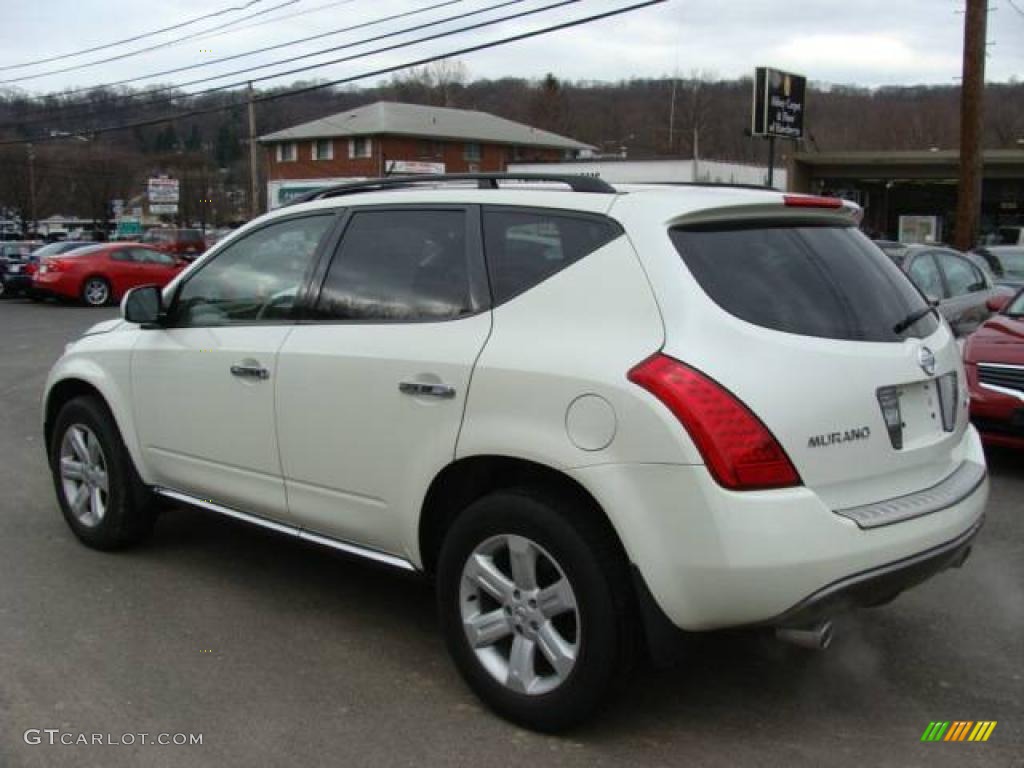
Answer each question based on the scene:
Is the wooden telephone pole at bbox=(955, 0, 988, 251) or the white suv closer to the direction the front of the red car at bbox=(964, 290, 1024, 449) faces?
the white suv

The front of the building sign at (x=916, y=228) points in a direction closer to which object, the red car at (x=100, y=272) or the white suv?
the white suv

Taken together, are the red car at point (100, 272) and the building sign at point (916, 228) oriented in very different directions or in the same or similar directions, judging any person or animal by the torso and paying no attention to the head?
very different directions

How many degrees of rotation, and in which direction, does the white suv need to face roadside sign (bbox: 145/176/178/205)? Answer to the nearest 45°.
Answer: approximately 45° to its right

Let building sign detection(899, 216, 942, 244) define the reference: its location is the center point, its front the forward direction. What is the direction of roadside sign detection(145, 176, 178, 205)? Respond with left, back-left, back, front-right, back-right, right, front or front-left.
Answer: right

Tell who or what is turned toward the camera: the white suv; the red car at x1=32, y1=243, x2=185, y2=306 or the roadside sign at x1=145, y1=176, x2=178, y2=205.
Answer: the roadside sign

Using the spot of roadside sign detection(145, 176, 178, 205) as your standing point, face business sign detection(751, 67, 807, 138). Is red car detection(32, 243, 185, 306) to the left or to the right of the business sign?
right

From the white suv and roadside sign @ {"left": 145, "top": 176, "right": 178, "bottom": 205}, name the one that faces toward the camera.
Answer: the roadside sign

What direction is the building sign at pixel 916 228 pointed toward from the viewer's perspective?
toward the camera

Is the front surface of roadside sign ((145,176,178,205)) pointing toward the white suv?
yes

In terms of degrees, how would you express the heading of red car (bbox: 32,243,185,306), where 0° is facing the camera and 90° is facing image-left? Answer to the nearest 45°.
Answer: approximately 225°

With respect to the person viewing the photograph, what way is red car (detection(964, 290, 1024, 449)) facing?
facing the viewer and to the left of the viewer

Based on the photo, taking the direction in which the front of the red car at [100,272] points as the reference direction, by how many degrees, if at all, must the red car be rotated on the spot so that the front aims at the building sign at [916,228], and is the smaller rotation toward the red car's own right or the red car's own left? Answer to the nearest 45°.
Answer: approximately 45° to the red car's own right

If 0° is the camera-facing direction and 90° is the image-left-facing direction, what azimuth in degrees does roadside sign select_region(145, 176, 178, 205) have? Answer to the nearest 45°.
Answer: approximately 0°

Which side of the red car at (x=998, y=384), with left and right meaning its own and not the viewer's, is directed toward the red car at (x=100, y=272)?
right

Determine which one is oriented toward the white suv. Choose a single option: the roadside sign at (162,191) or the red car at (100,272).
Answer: the roadside sign

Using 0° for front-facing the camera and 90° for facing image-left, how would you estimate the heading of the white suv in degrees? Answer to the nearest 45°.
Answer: approximately 135°
